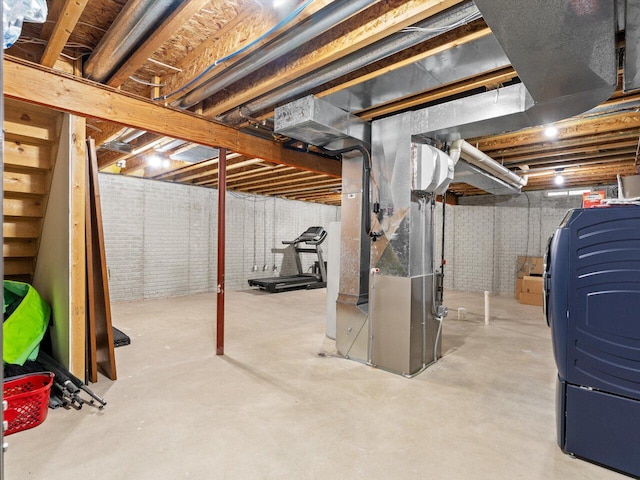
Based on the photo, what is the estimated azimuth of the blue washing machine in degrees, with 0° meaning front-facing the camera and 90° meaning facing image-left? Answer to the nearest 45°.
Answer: approximately 90°

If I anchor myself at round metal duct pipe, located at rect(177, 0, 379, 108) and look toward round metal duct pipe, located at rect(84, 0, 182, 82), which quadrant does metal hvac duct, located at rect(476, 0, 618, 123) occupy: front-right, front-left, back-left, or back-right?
back-left

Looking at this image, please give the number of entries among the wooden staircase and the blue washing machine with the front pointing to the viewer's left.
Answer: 1

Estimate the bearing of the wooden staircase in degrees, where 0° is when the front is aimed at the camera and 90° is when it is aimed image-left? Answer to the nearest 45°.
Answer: approximately 180°

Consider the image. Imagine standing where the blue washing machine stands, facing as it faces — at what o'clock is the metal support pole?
The metal support pole is roughly at 12 o'clock from the blue washing machine.

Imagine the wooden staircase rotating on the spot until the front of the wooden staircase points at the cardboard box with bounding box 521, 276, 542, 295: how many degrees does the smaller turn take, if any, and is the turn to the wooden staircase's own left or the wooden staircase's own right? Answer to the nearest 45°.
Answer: approximately 90° to the wooden staircase's own right
